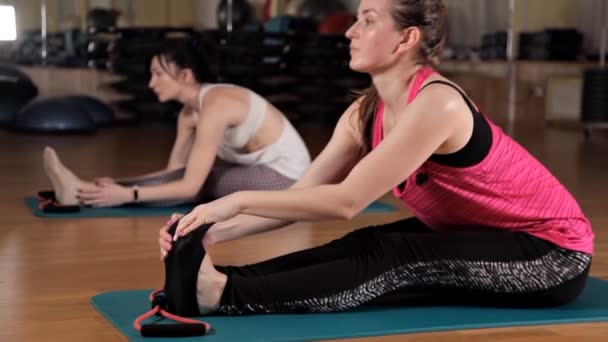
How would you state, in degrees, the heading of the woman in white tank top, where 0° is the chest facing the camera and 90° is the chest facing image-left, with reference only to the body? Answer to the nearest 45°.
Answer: approximately 90°

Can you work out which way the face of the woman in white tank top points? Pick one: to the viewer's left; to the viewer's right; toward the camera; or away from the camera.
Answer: to the viewer's left

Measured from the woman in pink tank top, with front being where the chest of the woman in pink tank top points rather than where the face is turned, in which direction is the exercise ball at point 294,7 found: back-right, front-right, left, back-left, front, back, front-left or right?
right

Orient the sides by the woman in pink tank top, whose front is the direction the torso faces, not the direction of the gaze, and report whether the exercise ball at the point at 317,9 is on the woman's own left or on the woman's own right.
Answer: on the woman's own right

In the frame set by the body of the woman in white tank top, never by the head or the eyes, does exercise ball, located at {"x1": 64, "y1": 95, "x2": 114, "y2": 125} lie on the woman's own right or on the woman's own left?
on the woman's own right

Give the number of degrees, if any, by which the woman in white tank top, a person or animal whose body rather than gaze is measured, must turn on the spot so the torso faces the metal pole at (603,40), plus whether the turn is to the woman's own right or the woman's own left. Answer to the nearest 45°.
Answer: approximately 135° to the woman's own right

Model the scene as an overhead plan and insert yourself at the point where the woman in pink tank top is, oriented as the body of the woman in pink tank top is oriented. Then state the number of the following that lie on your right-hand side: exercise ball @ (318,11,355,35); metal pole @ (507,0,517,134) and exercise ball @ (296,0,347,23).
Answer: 3

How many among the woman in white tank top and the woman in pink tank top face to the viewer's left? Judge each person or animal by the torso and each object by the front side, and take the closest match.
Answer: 2

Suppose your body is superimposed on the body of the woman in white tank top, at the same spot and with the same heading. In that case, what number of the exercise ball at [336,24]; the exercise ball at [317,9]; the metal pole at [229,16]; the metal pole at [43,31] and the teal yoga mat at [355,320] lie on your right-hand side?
4

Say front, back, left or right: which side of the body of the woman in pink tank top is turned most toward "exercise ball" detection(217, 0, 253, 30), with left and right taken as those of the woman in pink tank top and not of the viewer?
right

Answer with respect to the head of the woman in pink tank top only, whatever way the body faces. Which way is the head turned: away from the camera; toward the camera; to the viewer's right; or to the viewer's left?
to the viewer's left

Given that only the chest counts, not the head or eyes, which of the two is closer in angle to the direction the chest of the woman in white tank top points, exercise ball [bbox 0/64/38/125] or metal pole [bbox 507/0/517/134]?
the exercise ball

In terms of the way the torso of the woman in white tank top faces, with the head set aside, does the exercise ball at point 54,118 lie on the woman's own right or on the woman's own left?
on the woman's own right

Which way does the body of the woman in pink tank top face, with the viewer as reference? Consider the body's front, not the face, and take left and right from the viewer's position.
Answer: facing to the left of the viewer

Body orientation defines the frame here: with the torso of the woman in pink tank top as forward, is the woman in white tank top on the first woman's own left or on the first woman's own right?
on the first woman's own right
